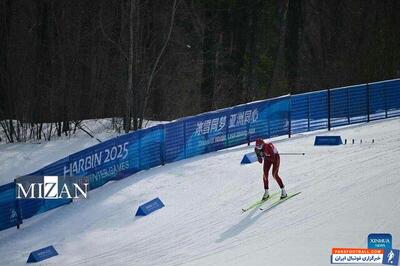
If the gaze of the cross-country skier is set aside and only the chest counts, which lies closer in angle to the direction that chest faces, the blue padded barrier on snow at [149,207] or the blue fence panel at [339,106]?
the blue padded barrier on snow

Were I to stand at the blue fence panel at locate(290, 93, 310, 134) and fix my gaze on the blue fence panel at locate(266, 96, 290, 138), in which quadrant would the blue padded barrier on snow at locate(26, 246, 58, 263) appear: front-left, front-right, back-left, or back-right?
front-left

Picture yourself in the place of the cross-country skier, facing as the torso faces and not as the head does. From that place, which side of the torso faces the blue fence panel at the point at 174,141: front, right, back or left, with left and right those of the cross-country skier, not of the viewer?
right

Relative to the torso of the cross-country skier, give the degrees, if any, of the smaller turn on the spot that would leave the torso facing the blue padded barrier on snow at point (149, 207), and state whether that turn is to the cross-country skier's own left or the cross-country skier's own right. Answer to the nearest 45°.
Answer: approximately 45° to the cross-country skier's own right

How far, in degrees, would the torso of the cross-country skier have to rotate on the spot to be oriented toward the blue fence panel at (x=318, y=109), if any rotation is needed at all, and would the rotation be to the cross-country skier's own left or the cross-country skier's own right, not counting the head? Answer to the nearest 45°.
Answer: approximately 135° to the cross-country skier's own right

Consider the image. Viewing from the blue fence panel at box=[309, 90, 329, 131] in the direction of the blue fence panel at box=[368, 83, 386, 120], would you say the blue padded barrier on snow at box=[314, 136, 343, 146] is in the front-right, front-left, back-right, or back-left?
back-right

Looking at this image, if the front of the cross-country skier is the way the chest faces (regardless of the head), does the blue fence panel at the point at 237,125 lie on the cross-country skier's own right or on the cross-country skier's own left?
on the cross-country skier's own right

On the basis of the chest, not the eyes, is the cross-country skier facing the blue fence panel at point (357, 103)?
no

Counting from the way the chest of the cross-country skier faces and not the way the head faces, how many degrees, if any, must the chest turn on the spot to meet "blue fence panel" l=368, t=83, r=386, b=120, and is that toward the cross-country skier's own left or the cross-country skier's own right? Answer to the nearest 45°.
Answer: approximately 180°

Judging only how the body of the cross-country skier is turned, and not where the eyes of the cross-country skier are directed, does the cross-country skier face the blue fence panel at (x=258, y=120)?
no

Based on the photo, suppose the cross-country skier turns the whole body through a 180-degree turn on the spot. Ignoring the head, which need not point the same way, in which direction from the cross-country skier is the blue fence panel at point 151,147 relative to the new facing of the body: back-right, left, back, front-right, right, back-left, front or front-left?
left

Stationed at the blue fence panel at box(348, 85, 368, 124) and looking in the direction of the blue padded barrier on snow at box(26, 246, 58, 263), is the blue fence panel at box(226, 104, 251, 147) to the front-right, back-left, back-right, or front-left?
front-right

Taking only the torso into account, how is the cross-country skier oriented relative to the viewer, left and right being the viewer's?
facing the viewer and to the left of the viewer

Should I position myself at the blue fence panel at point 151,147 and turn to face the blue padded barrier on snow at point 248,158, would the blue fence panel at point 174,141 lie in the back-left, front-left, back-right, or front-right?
front-left

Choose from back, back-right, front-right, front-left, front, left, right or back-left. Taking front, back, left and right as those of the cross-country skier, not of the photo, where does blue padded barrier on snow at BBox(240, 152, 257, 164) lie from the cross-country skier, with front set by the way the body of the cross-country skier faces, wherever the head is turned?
back-right

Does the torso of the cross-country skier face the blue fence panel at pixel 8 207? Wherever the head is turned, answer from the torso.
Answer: no

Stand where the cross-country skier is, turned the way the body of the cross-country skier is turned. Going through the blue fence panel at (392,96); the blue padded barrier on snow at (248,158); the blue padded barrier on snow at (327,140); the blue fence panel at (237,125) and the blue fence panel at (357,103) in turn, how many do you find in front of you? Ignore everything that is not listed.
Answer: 0

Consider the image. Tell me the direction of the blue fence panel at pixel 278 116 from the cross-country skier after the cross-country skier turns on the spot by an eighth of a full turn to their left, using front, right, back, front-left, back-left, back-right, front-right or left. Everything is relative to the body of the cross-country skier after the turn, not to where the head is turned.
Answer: back

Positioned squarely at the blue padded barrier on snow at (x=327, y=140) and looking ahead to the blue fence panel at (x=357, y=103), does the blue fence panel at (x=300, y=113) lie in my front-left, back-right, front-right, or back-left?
front-left
